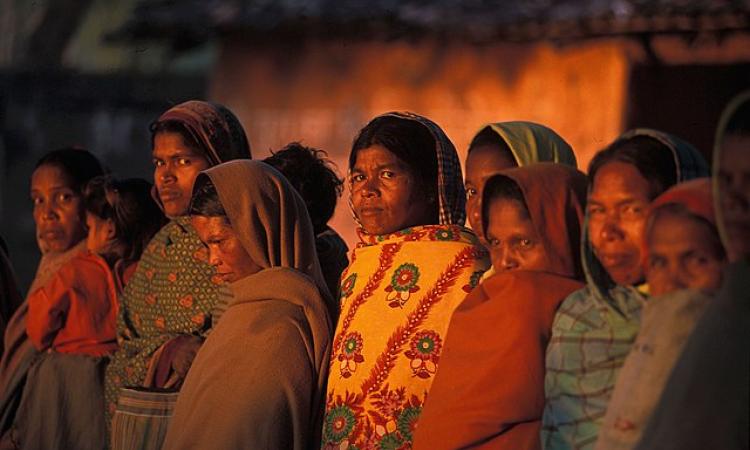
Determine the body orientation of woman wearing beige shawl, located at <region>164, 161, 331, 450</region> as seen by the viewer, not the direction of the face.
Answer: to the viewer's left

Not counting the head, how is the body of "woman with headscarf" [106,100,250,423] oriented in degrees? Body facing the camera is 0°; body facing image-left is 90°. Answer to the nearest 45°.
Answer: approximately 45°

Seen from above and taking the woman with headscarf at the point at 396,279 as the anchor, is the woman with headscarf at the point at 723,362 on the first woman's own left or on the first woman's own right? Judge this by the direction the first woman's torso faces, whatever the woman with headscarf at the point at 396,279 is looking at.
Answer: on the first woman's own left

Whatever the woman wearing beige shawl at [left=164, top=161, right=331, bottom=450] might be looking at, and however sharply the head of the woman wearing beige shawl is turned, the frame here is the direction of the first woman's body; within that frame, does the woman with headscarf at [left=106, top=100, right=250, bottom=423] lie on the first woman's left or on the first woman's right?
on the first woman's right

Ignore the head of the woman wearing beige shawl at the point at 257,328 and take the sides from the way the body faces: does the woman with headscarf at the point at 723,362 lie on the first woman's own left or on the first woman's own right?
on the first woman's own left
